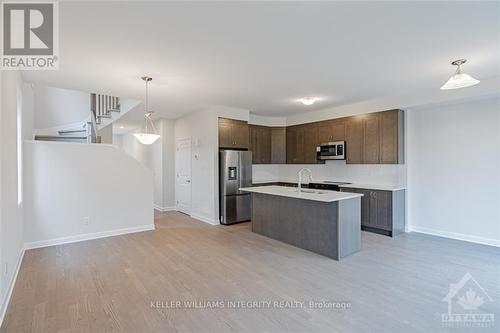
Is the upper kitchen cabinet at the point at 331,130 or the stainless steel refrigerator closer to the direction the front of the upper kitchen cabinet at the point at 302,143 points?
the stainless steel refrigerator

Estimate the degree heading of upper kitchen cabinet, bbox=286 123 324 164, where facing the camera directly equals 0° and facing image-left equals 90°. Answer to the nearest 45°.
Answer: approximately 45°

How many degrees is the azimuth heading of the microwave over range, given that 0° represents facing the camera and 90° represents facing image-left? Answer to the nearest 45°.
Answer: approximately 45°

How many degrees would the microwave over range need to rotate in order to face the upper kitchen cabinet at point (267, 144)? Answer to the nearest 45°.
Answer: approximately 90° to its right

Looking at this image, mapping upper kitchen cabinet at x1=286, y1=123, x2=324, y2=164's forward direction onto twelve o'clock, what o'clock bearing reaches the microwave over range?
The microwave over range is roughly at 9 o'clock from the upper kitchen cabinet.

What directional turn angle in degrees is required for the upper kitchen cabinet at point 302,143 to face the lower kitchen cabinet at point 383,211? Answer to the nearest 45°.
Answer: approximately 90° to its left

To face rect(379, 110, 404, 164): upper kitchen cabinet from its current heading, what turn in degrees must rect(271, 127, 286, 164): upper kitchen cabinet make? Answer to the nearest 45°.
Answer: approximately 45° to its left

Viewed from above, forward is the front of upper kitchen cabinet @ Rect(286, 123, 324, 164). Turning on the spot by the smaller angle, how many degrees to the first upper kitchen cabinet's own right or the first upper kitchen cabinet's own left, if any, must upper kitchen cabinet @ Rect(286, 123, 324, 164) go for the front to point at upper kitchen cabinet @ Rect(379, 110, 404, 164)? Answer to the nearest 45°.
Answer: approximately 90° to the first upper kitchen cabinet's own left

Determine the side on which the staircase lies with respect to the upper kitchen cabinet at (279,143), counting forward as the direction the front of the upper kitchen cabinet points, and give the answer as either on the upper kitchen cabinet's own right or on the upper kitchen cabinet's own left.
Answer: on the upper kitchen cabinet's own right

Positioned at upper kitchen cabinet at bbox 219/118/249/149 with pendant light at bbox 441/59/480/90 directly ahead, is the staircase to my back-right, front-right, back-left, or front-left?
back-right

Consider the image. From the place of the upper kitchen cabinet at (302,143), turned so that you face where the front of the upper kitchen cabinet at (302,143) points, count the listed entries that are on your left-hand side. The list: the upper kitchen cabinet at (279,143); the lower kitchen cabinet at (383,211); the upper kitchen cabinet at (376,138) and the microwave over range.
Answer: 3
